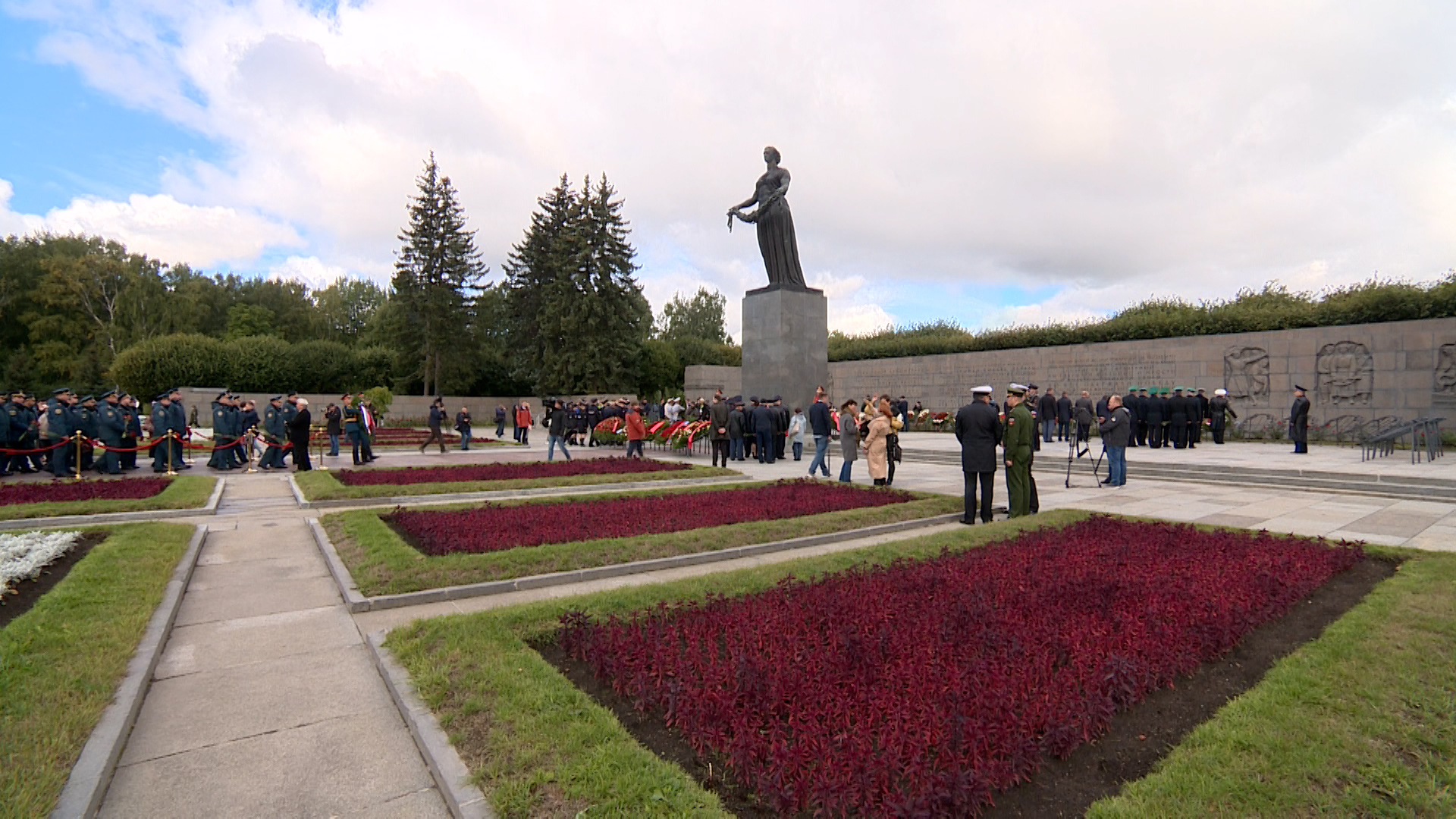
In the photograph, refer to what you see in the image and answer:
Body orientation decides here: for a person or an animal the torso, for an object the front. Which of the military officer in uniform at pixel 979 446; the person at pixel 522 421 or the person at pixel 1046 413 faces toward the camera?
the person at pixel 522 421

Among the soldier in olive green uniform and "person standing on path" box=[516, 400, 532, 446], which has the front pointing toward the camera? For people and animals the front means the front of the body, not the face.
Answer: the person standing on path

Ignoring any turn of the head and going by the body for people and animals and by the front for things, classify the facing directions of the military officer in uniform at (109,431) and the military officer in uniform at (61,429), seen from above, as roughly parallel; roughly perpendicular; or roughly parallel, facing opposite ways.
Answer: roughly parallel

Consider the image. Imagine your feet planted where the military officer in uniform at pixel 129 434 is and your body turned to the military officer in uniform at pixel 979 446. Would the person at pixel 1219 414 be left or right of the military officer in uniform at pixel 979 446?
left

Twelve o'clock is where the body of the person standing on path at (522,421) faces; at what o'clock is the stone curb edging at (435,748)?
The stone curb edging is roughly at 12 o'clock from the person standing on path.

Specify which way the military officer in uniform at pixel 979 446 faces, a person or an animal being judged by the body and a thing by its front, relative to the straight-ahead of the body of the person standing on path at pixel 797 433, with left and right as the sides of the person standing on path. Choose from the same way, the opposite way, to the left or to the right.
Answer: the same way

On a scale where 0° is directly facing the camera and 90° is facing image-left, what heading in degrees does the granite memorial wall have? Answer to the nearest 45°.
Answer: approximately 45°

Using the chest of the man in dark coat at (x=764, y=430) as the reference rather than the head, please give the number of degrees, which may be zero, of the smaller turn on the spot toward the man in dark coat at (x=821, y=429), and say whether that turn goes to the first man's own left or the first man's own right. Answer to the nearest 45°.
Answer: approximately 135° to the first man's own right

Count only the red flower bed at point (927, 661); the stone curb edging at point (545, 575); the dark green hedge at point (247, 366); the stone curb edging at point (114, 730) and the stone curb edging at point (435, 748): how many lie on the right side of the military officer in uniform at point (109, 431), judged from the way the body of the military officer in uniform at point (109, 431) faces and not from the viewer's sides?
4

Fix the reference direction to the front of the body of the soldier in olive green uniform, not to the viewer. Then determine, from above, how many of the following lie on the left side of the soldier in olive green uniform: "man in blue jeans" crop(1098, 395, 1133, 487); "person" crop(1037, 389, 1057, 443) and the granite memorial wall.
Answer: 0

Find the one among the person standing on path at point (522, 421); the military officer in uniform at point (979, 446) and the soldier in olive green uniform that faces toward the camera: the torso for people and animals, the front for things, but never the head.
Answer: the person standing on path
